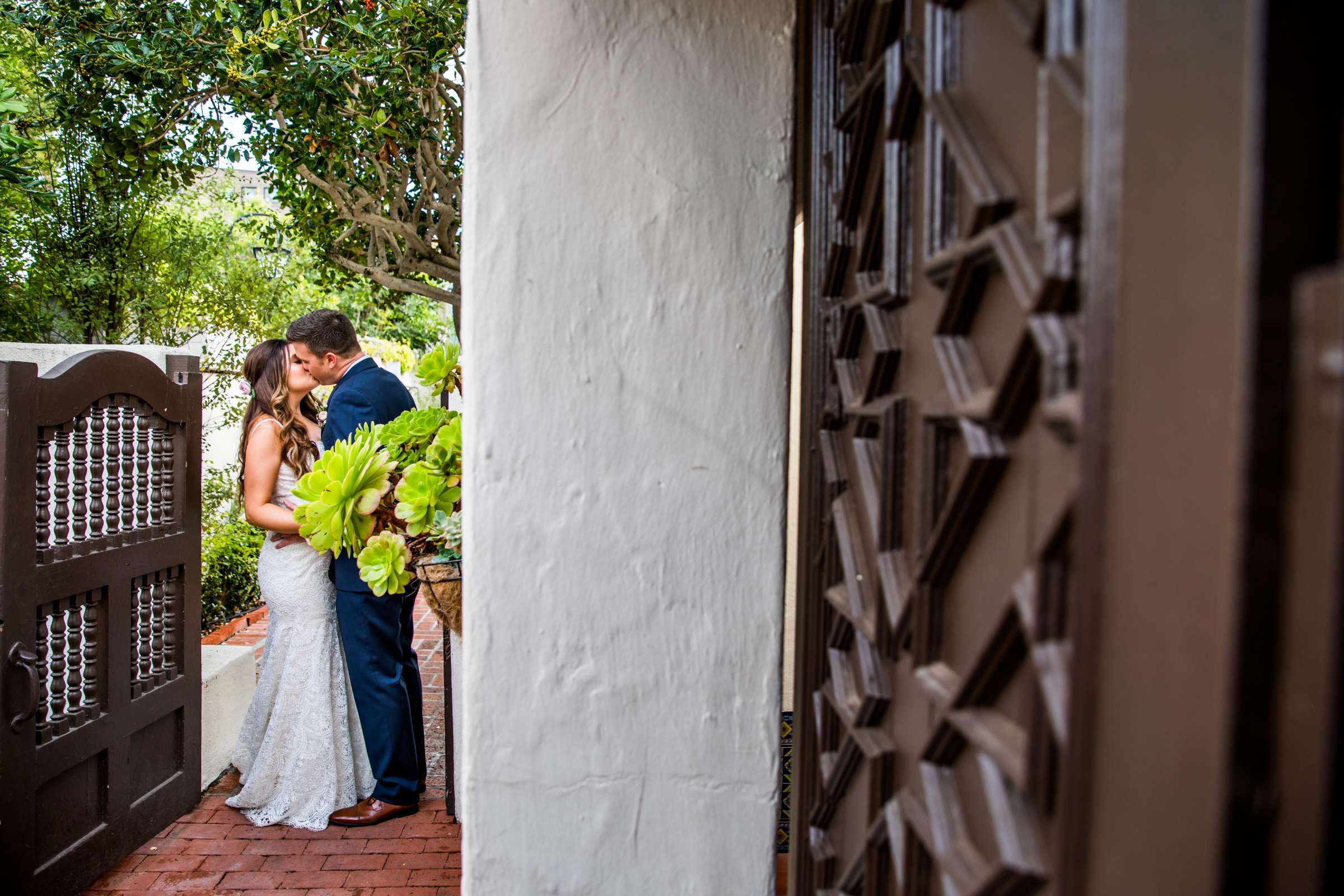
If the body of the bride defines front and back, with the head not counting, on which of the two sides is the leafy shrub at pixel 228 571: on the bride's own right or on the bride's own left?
on the bride's own left

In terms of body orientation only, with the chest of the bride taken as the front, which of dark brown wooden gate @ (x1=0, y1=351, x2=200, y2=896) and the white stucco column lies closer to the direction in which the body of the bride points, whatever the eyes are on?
the white stucco column

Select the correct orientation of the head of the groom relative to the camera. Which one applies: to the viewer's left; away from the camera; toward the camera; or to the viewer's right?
to the viewer's left

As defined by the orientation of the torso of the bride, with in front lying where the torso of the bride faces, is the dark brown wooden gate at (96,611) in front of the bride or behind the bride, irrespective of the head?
behind

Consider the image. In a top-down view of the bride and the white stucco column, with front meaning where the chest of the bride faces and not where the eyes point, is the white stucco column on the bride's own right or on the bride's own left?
on the bride's own right

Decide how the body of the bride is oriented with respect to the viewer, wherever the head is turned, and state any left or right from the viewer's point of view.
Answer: facing to the right of the viewer

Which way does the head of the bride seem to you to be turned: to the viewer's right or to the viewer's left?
to the viewer's right

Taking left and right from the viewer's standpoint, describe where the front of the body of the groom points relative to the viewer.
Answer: facing to the left of the viewer

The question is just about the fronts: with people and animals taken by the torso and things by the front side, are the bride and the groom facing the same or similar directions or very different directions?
very different directions

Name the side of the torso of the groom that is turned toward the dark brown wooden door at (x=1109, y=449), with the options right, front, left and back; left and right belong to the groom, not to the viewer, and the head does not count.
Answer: left

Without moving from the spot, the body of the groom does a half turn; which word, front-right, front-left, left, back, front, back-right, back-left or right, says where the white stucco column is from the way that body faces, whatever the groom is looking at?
right

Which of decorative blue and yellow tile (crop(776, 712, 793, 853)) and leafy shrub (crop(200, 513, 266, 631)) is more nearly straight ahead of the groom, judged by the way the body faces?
the leafy shrub

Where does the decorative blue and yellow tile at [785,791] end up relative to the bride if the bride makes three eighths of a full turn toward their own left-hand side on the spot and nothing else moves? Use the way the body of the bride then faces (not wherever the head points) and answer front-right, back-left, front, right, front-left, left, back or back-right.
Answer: back
